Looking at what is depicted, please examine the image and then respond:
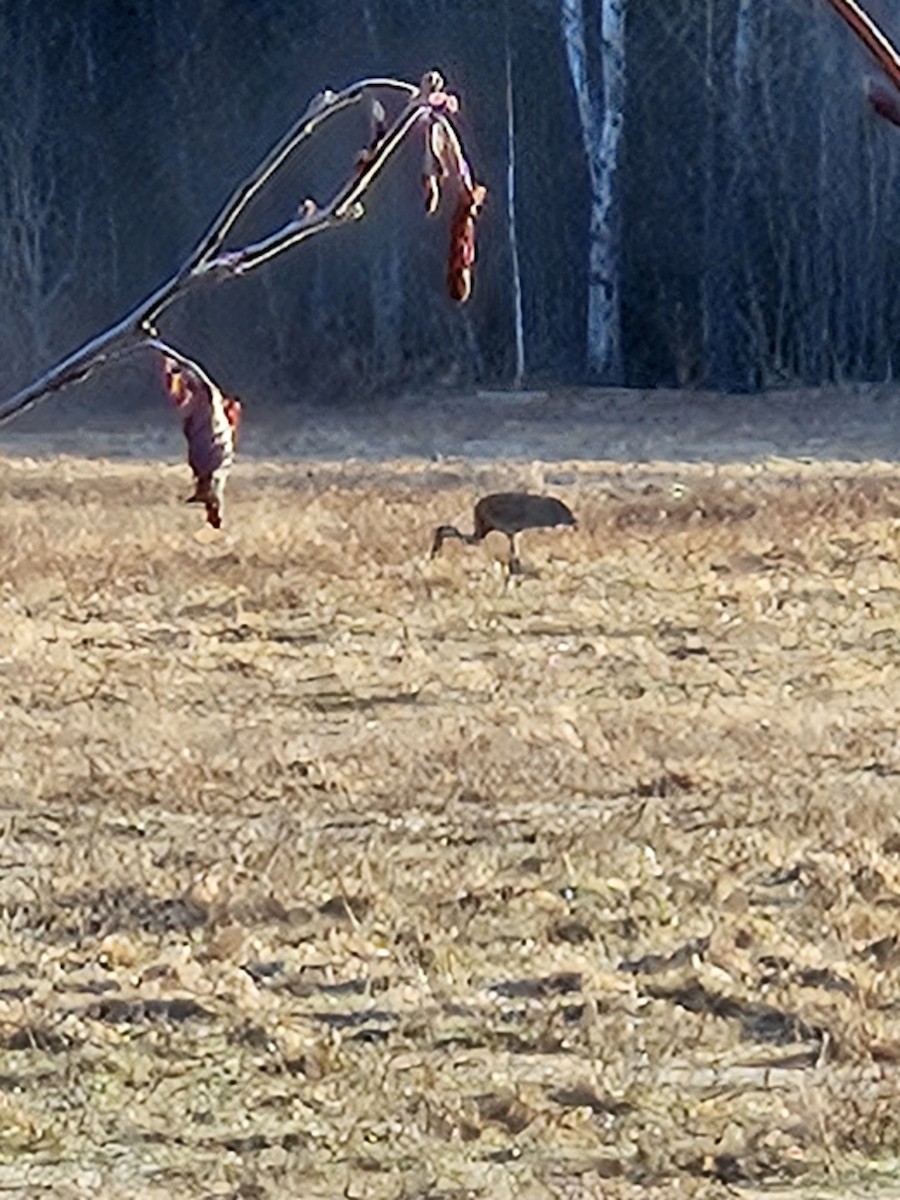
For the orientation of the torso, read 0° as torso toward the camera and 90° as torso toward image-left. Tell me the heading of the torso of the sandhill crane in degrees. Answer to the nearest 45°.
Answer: approximately 90°

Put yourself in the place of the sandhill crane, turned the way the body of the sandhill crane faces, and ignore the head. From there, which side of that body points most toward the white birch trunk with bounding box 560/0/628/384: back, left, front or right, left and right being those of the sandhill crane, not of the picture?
right

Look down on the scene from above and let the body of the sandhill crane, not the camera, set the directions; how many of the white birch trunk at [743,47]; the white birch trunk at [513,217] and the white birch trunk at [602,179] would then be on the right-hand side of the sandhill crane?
3

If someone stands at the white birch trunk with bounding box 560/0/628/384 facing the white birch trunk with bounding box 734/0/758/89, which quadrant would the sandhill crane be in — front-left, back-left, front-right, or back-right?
back-right

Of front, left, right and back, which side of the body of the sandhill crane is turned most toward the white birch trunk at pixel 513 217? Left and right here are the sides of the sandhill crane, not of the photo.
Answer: right

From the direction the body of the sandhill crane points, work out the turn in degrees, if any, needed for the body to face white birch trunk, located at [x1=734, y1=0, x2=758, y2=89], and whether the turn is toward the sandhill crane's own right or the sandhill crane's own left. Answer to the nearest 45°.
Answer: approximately 90° to the sandhill crane's own right
